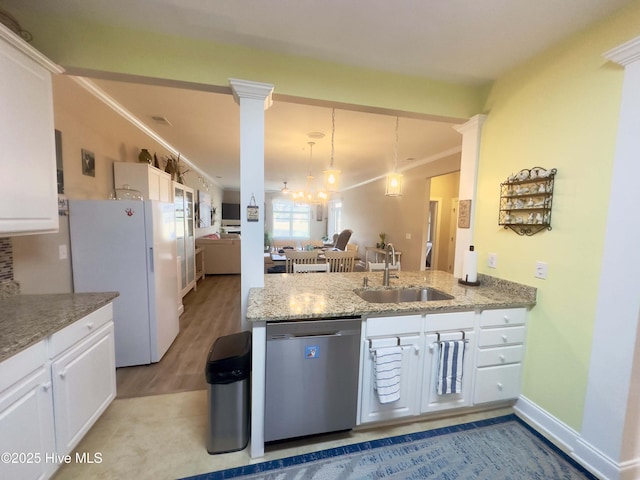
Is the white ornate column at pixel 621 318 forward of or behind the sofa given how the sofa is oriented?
behind

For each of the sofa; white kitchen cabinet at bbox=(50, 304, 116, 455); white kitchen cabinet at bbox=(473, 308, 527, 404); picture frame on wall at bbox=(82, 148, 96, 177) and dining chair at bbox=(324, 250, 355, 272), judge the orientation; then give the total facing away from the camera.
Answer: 2

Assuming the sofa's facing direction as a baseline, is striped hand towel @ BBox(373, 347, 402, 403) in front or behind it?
behind

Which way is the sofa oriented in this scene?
away from the camera

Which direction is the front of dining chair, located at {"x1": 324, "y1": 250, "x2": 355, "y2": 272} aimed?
away from the camera

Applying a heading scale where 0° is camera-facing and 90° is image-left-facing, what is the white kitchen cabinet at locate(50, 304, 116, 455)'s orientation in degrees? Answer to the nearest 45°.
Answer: approximately 315°

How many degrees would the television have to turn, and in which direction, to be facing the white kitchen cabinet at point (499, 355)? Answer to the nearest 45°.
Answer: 0° — it already faces it

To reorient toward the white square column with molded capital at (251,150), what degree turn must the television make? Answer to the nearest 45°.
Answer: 0° — it already faces it

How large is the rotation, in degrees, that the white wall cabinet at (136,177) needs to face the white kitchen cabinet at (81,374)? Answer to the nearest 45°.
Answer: approximately 45° to its right

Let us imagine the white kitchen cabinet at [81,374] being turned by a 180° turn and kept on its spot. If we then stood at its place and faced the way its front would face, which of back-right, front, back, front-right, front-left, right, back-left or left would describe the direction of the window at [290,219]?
right

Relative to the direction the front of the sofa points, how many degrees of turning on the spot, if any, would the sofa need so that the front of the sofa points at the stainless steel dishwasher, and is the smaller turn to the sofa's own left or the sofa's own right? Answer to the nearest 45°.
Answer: approximately 180°

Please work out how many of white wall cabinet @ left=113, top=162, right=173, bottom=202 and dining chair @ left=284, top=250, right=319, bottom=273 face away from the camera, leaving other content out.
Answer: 1

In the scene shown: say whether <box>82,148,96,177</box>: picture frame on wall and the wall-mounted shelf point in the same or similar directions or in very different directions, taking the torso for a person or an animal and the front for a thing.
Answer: very different directions

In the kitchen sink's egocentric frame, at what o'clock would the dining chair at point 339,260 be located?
The dining chair is roughly at 5 o'clock from the kitchen sink.

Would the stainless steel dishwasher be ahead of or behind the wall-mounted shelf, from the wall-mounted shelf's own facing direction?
ahead
